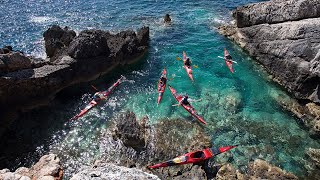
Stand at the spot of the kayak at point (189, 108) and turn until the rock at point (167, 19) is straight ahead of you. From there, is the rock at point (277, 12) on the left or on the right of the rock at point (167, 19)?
right

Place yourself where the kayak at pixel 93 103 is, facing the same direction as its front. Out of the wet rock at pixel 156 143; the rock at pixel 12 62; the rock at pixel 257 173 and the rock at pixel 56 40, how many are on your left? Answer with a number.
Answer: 2
